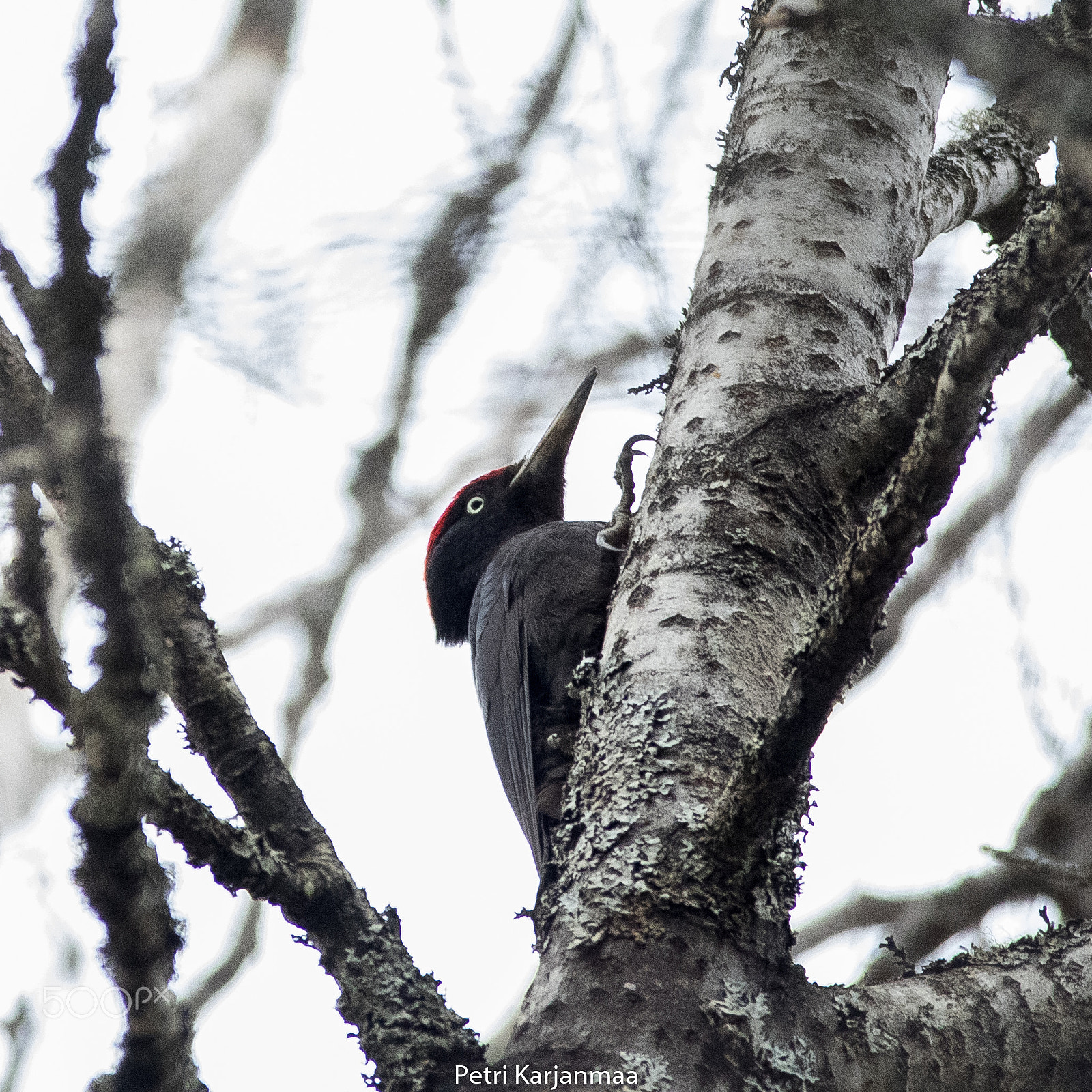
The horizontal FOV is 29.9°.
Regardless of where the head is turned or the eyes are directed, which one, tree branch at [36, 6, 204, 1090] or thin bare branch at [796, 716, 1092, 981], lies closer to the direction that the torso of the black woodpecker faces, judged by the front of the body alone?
the thin bare branch

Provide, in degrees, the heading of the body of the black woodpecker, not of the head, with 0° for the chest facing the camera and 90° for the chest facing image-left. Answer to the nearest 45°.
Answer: approximately 270°

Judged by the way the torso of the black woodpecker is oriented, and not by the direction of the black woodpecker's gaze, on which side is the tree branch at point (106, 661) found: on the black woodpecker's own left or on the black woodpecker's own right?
on the black woodpecker's own right

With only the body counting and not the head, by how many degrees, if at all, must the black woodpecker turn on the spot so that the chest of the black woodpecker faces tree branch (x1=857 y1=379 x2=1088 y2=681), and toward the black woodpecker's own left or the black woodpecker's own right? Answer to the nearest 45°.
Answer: approximately 45° to the black woodpecker's own left

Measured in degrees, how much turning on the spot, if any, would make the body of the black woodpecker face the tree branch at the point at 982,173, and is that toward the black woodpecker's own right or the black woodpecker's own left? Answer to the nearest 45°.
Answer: approximately 45° to the black woodpecker's own right

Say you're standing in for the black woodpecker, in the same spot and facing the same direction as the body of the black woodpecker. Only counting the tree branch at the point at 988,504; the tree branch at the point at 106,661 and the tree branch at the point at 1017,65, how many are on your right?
2
